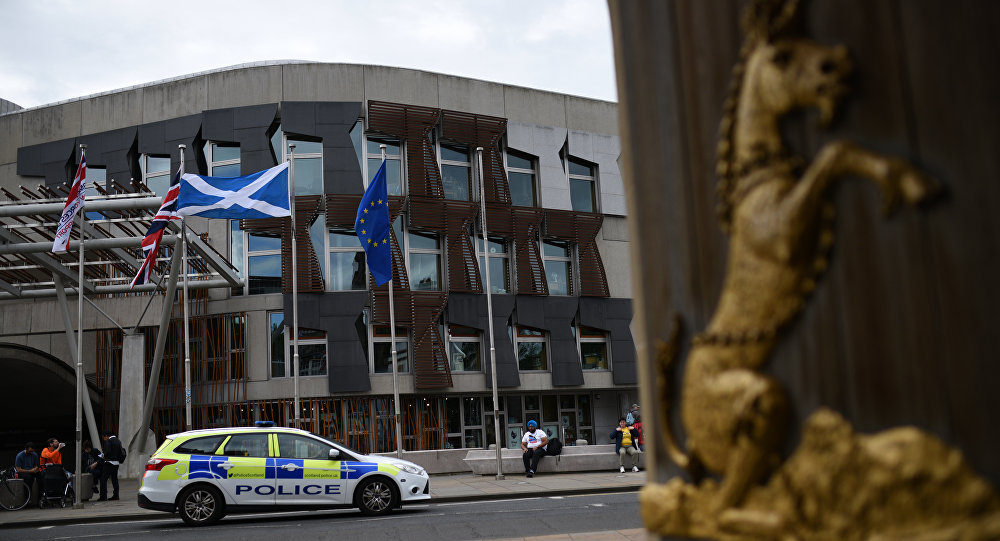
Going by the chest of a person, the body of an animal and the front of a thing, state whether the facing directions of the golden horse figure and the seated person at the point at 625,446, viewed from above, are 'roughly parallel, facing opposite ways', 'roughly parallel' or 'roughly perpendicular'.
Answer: roughly perpendicular

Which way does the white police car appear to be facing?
to the viewer's right

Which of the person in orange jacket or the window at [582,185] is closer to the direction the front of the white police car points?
the window

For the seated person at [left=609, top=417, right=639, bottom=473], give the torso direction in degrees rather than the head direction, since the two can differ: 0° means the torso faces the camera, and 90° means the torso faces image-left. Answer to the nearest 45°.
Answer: approximately 0°

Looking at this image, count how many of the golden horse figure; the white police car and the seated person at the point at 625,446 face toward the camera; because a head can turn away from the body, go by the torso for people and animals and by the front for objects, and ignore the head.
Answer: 1

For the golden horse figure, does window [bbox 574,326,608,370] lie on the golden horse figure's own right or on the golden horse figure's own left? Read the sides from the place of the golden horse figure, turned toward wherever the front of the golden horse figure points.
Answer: on the golden horse figure's own left

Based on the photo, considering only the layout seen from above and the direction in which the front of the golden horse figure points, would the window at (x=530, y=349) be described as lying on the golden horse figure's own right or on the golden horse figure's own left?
on the golden horse figure's own left

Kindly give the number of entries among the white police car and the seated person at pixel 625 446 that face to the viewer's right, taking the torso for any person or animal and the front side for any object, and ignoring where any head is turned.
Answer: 1

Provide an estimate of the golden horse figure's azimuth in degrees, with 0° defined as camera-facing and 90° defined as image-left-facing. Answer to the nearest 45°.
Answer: approximately 270°

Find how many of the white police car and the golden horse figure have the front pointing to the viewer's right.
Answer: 2

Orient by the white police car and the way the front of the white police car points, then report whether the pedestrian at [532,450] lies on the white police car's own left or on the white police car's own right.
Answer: on the white police car's own left

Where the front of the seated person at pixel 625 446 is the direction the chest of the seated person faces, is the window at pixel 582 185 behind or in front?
behind

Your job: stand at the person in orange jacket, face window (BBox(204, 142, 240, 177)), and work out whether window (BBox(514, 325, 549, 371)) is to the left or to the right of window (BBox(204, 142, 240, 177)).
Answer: right

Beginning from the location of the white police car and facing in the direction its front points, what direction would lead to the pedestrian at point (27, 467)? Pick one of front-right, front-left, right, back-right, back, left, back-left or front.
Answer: back-left

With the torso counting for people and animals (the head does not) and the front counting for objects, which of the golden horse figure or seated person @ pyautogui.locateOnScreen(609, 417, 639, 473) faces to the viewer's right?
the golden horse figure

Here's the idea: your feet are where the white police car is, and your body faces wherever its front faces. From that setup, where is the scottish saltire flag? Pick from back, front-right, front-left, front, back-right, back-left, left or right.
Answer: left
